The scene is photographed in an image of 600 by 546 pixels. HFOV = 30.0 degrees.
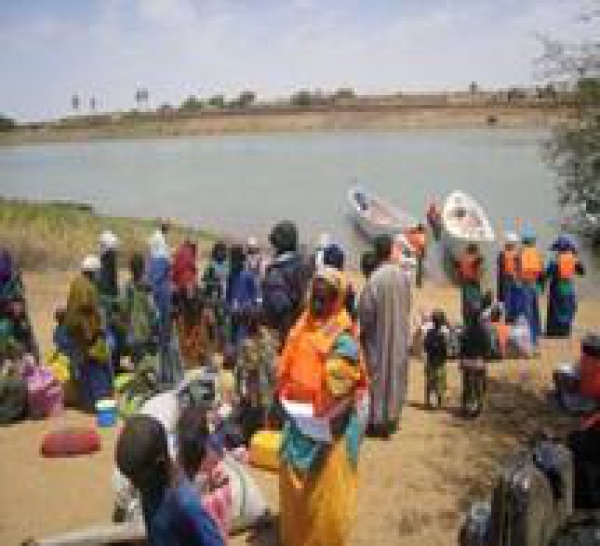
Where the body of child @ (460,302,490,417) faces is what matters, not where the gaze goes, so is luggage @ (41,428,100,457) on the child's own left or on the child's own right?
on the child's own left

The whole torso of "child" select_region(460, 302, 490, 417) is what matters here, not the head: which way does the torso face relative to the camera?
away from the camera

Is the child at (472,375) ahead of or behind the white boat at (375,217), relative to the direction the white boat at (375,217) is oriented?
ahead

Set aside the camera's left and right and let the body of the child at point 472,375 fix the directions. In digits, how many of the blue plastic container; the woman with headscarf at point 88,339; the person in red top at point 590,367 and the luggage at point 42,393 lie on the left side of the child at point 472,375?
3

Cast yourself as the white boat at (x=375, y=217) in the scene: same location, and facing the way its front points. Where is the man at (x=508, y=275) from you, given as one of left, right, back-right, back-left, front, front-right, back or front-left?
front-right

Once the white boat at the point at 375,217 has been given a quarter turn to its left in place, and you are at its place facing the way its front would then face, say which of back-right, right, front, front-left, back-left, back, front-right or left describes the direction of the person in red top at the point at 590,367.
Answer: back-right

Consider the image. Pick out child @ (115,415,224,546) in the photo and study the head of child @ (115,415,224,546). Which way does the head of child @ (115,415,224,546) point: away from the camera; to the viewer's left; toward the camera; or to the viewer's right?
away from the camera

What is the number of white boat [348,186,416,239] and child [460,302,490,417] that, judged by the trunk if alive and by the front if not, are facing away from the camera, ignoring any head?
1

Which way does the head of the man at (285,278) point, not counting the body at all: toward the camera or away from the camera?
away from the camera

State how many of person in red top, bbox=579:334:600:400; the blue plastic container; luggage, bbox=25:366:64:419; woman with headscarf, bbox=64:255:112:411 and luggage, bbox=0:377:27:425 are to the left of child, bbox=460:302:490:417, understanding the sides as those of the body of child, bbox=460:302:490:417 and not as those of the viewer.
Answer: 4
